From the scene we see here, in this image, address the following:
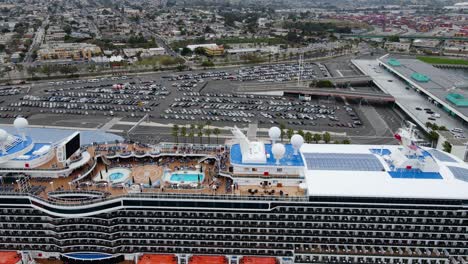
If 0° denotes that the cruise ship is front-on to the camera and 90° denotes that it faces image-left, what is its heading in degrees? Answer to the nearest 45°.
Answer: approximately 270°
